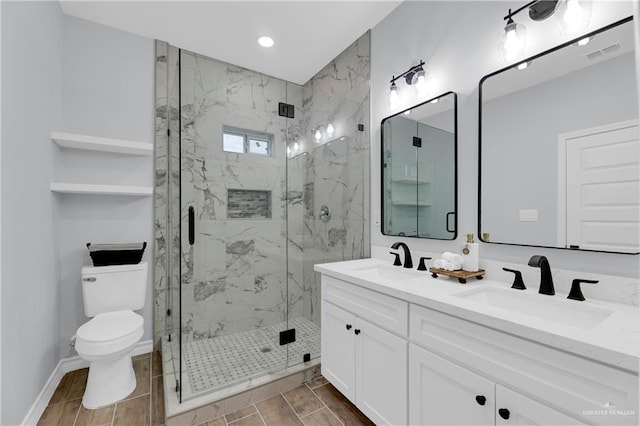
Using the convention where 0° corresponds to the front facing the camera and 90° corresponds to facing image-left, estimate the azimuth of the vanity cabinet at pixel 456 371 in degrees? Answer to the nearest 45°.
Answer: approximately 45°

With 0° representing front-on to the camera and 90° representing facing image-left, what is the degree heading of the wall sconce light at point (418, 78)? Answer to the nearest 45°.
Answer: approximately 45°

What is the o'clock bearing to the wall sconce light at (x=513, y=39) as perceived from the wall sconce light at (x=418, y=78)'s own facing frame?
the wall sconce light at (x=513, y=39) is roughly at 9 o'clock from the wall sconce light at (x=418, y=78).

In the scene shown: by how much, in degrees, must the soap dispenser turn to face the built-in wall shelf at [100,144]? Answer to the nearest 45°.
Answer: approximately 45° to its right

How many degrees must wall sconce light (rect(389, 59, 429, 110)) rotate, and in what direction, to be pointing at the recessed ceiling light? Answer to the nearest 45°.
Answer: approximately 45° to its right

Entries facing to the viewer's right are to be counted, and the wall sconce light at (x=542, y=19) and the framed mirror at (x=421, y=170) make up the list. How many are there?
0

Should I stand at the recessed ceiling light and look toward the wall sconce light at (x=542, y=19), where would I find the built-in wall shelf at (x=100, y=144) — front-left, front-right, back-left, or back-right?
back-right
